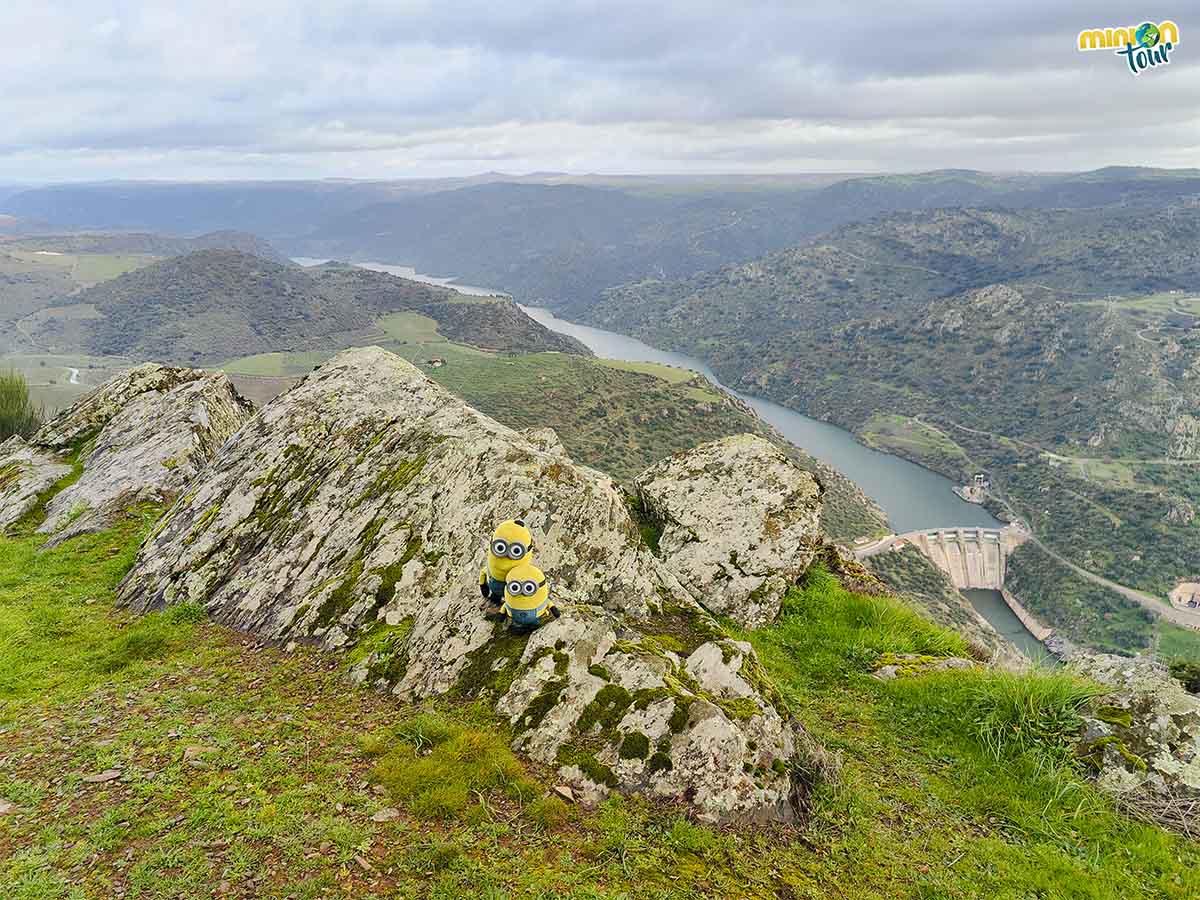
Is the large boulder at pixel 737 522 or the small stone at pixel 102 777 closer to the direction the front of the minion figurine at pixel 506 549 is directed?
the small stone

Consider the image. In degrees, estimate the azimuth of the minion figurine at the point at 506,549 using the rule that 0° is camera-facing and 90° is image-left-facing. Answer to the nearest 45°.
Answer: approximately 0°

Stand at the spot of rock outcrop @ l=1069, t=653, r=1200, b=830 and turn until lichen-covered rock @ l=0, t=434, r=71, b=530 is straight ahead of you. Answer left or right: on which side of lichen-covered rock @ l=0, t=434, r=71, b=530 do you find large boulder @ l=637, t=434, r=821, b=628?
right

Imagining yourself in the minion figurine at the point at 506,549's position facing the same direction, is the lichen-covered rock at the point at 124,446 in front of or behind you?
behind

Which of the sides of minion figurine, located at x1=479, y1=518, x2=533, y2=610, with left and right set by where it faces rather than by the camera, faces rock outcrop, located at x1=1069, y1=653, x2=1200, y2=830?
left

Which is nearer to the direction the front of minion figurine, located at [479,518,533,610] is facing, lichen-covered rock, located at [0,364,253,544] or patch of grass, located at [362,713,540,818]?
the patch of grass

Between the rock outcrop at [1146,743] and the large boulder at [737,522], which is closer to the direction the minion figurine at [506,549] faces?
the rock outcrop

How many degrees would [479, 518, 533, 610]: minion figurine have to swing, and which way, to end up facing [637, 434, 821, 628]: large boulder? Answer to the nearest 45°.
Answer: approximately 135° to its left

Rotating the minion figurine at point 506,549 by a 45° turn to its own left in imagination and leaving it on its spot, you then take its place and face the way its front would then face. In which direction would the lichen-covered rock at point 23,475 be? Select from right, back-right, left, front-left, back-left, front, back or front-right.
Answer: back
